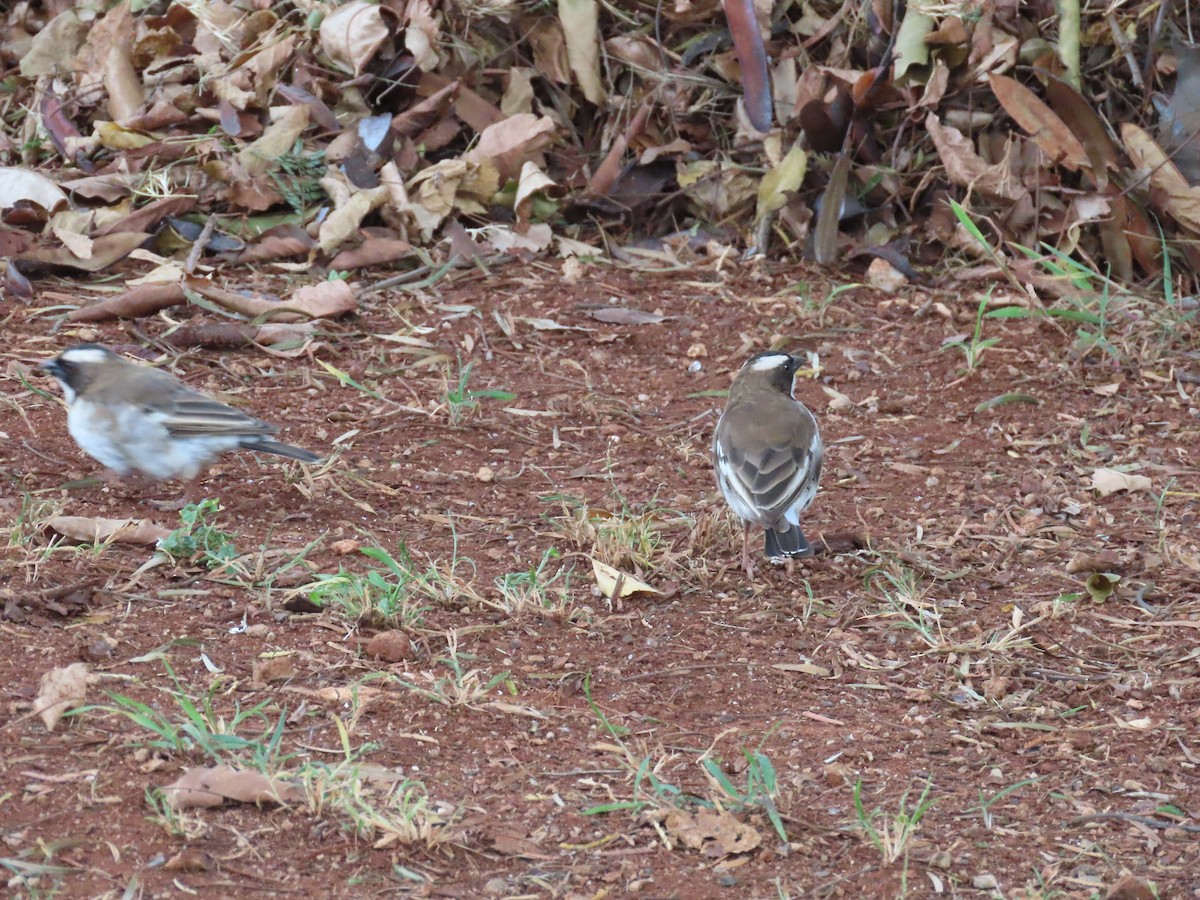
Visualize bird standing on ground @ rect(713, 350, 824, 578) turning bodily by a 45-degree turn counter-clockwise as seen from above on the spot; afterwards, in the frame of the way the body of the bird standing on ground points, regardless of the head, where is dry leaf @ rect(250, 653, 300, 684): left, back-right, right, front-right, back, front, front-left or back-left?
left

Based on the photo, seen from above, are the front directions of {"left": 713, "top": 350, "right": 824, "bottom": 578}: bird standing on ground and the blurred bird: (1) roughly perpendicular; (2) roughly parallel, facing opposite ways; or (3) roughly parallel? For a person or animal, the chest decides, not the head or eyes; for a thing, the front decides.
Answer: roughly perpendicular

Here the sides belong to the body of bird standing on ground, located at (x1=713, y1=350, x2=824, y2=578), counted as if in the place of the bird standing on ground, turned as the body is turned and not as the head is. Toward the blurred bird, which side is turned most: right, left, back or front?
left

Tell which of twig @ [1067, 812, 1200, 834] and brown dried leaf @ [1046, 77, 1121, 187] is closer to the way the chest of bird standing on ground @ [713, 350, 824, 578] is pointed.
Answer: the brown dried leaf

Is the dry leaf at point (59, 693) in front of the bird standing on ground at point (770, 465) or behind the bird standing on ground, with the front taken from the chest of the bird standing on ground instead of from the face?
behind

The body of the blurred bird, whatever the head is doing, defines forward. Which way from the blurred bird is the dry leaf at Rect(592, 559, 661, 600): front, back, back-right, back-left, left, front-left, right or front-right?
back-left

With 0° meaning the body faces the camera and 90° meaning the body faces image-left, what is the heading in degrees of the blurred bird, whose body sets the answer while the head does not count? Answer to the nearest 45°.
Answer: approximately 90°

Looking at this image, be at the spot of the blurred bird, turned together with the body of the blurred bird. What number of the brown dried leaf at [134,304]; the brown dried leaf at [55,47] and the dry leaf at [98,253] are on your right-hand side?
3

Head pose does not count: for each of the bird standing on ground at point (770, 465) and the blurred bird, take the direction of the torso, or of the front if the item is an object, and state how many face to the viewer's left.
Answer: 1

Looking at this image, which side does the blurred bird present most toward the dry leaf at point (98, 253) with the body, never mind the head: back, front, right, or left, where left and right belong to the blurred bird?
right

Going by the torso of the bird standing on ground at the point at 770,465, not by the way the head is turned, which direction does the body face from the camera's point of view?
away from the camera

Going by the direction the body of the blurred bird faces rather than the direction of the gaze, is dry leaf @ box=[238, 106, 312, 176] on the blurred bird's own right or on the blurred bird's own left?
on the blurred bird's own right

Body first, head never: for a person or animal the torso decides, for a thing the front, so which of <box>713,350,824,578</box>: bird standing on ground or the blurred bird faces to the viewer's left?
the blurred bird

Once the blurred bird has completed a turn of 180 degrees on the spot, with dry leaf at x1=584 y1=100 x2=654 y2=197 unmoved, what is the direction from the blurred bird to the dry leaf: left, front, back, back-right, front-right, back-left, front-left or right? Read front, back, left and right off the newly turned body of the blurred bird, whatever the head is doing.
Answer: front-left
